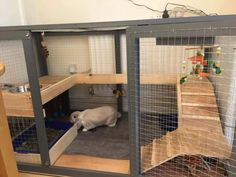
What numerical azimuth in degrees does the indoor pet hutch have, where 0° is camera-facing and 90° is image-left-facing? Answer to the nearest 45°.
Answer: approximately 0°
